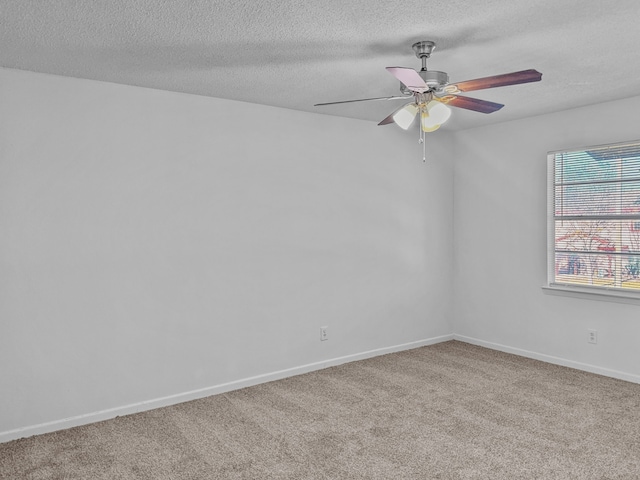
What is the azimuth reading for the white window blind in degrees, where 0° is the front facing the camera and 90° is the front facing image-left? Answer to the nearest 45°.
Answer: approximately 45°

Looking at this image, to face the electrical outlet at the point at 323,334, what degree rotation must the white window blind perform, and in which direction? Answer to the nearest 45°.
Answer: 0° — it already faces it

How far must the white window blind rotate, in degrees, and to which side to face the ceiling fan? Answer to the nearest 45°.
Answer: approximately 45° to its left
